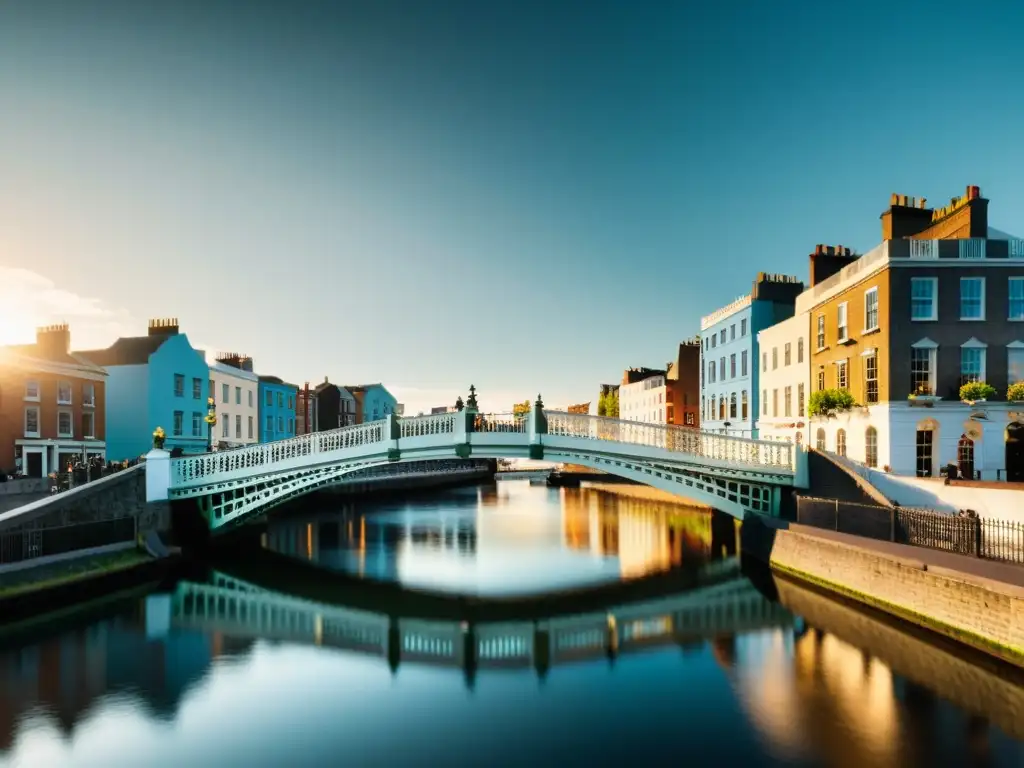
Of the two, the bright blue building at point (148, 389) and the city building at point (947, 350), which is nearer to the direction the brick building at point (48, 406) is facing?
the city building

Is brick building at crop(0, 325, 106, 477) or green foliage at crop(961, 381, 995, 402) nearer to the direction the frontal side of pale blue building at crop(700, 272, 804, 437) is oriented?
the brick building

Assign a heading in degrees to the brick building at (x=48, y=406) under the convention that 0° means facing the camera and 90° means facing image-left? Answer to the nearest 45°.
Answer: approximately 315°

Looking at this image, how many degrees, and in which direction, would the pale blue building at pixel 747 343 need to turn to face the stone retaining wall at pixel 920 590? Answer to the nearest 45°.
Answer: approximately 45° to its left
